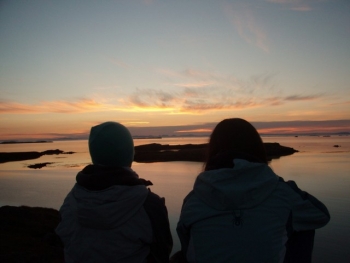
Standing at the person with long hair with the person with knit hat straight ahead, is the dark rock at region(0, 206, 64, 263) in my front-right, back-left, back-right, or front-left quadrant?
front-right

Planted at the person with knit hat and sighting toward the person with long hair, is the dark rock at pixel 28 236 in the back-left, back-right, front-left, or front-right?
back-left

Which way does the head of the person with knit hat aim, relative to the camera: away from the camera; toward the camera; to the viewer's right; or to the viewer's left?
away from the camera

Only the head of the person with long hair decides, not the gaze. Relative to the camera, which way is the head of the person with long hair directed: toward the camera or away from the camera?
away from the camera

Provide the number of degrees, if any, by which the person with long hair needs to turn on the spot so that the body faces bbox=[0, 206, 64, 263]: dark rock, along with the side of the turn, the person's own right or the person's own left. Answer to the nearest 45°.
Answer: approximately 45° to the person's own left

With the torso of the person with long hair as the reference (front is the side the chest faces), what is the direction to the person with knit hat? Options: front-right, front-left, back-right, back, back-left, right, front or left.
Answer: left

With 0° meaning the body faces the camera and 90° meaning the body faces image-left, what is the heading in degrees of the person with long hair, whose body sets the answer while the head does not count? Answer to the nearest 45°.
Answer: approximately 180°
